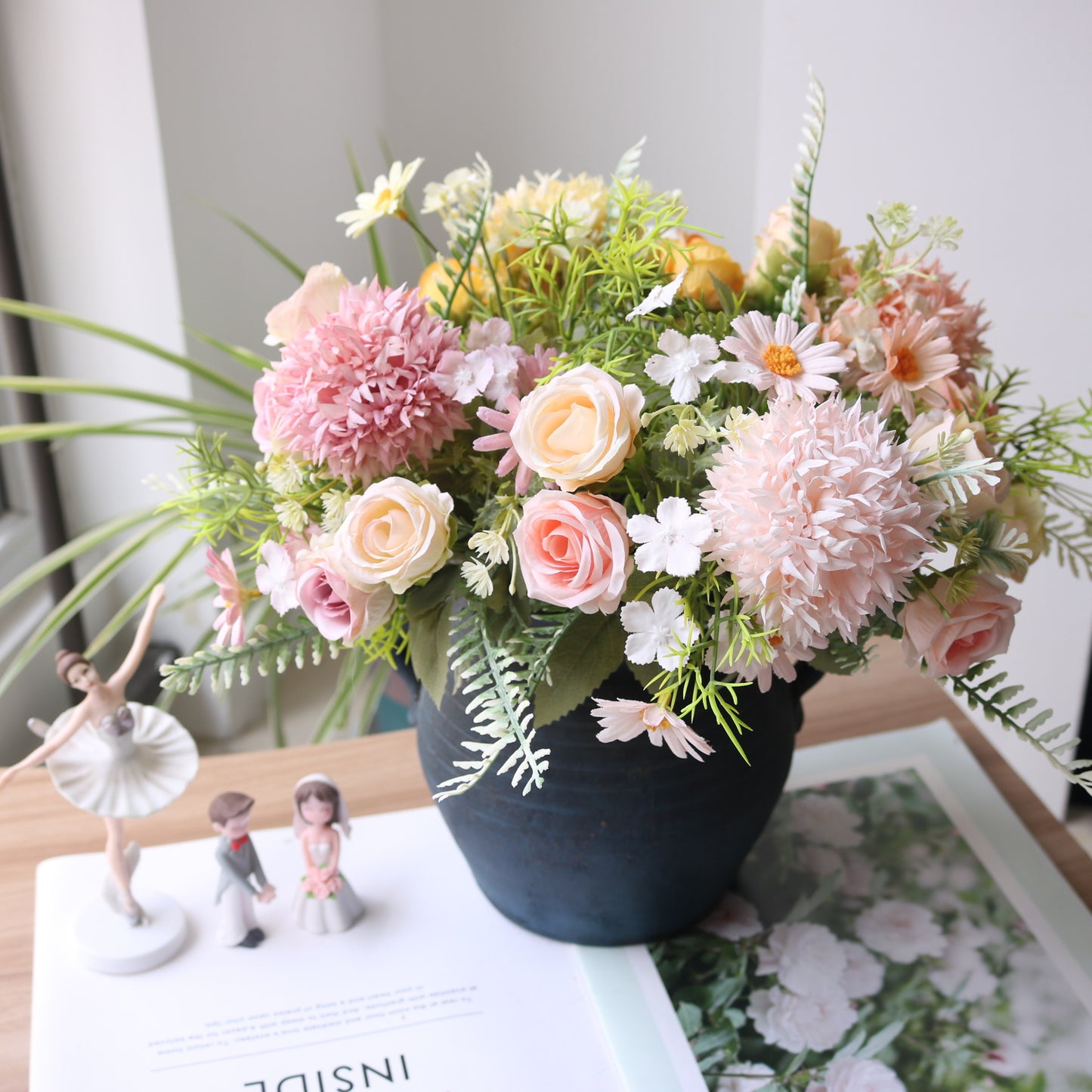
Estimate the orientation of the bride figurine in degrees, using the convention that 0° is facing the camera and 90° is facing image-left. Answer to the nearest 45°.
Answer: approximately 0°

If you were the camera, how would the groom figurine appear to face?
facing the viewer and to the right of the viewer

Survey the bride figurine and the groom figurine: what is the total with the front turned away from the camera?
0
